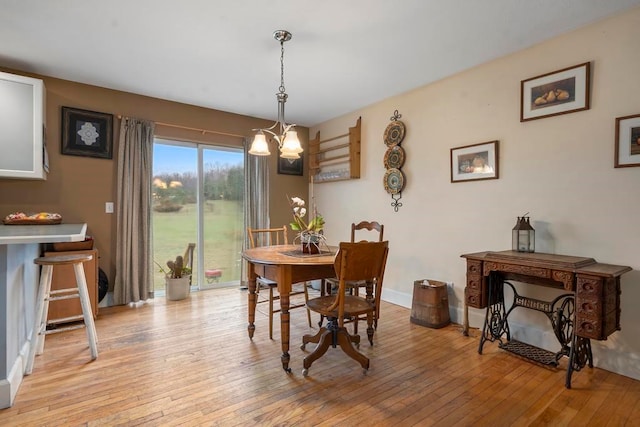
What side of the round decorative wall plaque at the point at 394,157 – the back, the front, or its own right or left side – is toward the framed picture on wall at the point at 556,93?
left

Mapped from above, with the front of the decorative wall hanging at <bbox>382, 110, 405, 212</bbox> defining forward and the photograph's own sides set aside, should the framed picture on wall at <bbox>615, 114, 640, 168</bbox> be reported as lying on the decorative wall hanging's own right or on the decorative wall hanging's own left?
on the decorative wall hanging's own left

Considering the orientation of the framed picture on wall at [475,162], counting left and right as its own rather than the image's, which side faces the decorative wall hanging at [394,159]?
right

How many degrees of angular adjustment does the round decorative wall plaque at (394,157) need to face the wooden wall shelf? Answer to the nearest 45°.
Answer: approximately 90° to its right

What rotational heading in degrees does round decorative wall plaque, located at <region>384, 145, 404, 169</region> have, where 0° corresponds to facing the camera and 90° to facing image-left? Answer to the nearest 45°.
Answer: approximately 45°

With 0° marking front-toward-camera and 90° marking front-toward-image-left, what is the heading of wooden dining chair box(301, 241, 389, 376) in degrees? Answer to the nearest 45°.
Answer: approximately 135°

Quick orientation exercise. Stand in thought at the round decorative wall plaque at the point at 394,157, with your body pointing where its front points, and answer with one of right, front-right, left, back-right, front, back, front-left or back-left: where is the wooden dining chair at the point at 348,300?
front-left

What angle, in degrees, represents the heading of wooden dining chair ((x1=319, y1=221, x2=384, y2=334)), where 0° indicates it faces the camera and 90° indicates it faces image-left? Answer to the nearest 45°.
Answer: approximately 45°
